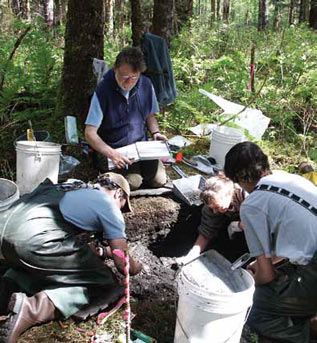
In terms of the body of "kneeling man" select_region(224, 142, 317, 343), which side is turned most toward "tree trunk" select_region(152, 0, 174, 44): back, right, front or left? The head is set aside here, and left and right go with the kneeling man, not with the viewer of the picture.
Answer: front

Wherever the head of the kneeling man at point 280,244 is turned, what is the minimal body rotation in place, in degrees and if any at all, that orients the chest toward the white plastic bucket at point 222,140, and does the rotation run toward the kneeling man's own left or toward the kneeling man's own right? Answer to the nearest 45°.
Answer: approximately 45° to the kneeling man's own right

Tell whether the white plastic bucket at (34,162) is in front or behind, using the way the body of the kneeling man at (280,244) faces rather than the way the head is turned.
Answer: in front

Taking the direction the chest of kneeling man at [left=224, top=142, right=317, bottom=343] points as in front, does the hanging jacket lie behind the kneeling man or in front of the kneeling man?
in front

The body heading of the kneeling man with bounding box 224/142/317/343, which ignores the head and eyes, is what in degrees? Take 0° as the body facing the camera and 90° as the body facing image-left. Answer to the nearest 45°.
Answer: approximately 135°

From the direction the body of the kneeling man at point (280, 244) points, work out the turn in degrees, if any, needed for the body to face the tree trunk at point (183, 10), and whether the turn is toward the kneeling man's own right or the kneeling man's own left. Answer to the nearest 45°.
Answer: approximately 45° to the kneeling man's own right

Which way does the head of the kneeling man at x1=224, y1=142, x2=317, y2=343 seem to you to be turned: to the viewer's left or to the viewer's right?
to the viewer's left

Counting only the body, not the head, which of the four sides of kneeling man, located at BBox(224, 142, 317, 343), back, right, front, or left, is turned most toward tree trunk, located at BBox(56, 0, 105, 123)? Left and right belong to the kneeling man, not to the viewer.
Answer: front

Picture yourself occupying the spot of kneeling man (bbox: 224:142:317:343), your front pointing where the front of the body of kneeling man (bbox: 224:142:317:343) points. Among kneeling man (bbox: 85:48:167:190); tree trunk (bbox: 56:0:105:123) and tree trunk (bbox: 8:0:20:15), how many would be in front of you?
3
